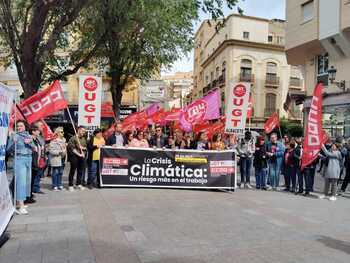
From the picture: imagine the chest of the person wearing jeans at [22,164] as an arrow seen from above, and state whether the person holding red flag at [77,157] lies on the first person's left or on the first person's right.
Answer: on the first person's left

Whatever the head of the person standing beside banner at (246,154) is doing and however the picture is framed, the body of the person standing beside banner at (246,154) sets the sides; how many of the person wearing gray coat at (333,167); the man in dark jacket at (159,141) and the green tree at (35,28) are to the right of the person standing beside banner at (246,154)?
2

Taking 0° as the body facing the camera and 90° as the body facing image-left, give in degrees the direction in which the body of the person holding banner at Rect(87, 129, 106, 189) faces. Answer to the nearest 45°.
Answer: approximately 315°

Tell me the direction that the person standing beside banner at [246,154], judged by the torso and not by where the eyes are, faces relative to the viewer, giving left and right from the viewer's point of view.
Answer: facing the viewer

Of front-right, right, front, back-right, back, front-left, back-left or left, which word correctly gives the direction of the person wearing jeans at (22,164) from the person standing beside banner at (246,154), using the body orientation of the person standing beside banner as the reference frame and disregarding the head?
front-right

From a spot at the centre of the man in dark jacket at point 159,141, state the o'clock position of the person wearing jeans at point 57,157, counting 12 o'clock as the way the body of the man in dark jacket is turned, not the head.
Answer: The person wearing jeans is roughly at 2 o'clock from the man in dark jacket.

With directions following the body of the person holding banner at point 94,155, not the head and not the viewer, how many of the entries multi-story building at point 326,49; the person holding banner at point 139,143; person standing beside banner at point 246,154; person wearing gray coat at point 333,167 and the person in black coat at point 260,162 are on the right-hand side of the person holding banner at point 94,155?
0

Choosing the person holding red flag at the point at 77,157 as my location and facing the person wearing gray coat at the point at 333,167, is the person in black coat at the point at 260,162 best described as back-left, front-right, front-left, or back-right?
front-left

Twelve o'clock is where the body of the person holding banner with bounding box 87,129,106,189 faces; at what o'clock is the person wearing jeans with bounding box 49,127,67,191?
The person wearing jeans is roughly at 4 o'clock from the person holding banner.

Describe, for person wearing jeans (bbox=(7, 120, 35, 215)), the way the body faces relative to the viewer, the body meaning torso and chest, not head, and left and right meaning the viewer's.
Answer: facing the viewer and to the right of the viewer

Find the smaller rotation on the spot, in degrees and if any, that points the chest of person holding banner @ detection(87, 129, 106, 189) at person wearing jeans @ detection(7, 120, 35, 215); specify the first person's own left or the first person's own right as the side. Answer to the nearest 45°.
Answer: approximately 45° to the first person's own right

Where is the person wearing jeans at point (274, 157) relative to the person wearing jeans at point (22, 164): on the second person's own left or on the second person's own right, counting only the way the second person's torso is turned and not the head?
on the second person's own left

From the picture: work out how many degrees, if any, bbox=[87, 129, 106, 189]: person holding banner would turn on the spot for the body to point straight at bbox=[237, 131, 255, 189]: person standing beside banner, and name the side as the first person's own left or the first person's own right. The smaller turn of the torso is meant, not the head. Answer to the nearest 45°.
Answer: approximately 45° to the first person's own left

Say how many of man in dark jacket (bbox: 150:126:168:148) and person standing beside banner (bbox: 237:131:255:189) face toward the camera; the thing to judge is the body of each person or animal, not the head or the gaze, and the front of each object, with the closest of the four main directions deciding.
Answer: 2

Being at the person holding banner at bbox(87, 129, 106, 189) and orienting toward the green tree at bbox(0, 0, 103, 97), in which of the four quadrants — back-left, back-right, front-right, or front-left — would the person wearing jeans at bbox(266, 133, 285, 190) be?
back-right

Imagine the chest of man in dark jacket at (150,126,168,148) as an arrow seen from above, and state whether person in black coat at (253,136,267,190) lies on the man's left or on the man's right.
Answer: on the man's left

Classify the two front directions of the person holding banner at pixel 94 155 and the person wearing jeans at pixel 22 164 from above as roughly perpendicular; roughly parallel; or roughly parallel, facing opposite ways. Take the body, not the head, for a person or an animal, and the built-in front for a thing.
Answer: roughly parallel

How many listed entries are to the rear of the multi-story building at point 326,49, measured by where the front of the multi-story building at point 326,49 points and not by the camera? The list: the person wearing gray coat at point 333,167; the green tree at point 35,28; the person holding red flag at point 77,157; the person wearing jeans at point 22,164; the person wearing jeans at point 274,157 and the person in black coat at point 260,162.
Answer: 0

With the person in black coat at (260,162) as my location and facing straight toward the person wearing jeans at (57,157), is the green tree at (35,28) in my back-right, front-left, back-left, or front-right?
front-right
